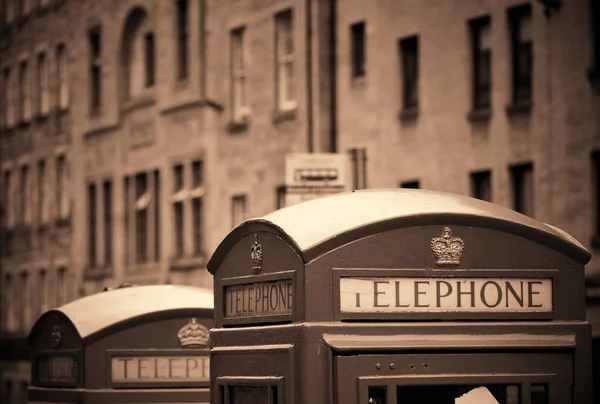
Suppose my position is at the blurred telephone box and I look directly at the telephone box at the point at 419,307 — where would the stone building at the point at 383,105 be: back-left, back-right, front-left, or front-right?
back-left

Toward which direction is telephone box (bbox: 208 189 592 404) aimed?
toward the camera

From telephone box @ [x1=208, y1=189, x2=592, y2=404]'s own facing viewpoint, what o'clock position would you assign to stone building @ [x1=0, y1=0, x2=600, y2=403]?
The stone building is roughly at 6 o'clock from the telephone box.

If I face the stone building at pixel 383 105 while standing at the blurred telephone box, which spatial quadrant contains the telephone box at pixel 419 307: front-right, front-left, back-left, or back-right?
back-right

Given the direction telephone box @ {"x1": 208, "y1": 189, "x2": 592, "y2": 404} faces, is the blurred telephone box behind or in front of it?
behind
